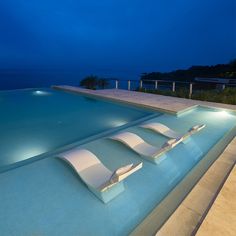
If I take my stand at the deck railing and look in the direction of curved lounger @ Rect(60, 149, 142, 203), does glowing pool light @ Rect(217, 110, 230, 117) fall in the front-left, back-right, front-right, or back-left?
front-left

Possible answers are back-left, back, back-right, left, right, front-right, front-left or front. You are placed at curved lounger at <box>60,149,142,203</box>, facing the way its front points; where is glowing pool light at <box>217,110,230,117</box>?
right

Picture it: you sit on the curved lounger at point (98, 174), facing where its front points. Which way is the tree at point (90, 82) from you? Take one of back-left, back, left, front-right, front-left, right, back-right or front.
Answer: front-right

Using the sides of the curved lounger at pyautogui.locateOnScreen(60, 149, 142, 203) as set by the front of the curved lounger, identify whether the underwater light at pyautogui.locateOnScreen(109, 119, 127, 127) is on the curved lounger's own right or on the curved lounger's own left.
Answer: on the curved lounger's own right

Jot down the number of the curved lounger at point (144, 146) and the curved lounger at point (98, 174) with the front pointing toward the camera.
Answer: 0

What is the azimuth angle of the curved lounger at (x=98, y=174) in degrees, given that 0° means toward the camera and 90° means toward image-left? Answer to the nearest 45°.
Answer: approximately 135°

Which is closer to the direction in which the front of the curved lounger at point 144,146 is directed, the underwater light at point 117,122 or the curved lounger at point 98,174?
the underwater light

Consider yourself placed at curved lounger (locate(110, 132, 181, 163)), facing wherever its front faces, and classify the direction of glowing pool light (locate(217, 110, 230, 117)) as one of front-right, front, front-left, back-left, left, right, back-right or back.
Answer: right

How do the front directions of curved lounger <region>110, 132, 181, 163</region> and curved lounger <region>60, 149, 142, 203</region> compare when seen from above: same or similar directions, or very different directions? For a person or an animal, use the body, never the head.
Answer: same or similar directions
